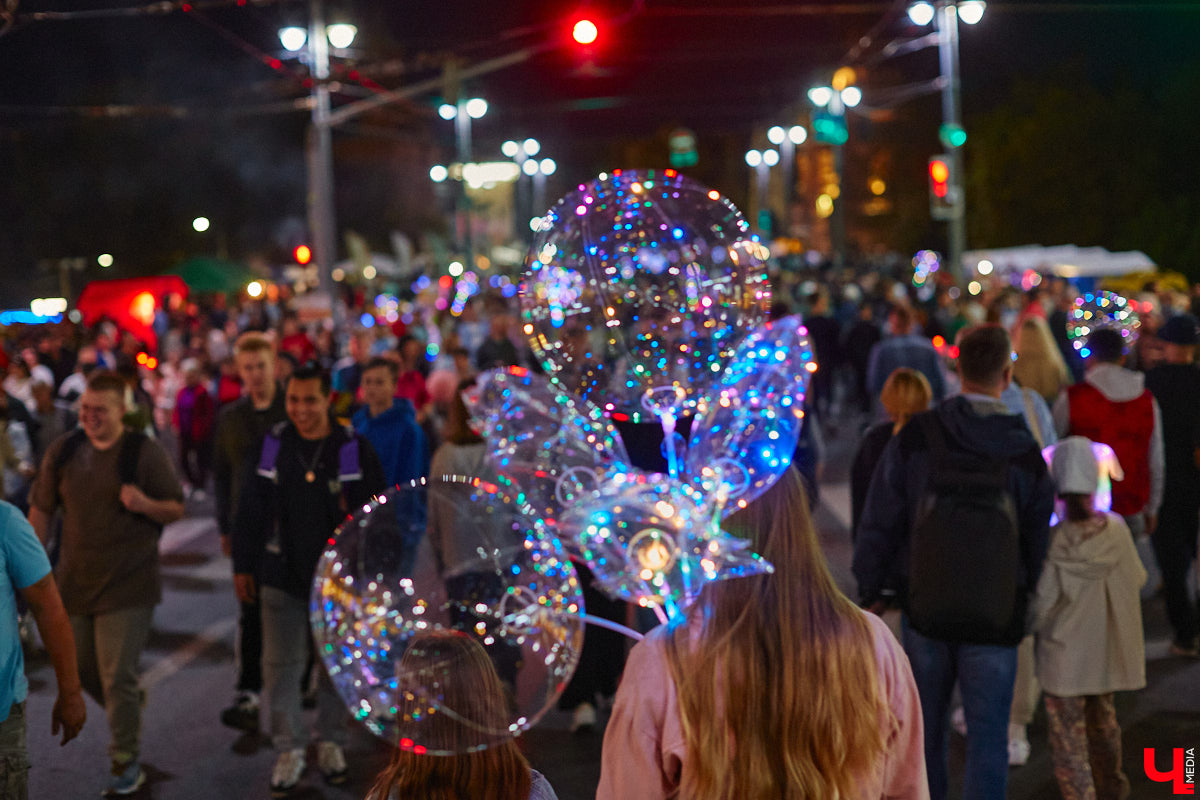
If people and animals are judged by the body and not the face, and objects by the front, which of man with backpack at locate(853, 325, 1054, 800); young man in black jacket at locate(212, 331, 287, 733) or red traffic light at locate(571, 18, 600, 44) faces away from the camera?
the man with backpack

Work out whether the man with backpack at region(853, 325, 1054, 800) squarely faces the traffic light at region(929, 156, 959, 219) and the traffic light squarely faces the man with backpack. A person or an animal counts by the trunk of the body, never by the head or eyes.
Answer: yes

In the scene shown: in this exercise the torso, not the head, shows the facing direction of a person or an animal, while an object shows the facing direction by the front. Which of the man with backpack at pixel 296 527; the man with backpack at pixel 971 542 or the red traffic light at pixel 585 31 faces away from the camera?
the man with backpack at pixel 971 542

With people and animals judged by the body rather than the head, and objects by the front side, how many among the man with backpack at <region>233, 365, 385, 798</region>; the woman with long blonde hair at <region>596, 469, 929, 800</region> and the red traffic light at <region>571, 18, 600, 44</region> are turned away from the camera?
1

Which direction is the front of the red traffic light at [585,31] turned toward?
toward the camera

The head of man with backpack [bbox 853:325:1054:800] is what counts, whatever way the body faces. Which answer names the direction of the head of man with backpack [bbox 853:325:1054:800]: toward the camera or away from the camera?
away from the camera

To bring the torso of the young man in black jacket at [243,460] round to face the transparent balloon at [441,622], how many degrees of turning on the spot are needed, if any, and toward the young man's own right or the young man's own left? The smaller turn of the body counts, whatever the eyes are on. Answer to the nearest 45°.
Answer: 0° — they already face it

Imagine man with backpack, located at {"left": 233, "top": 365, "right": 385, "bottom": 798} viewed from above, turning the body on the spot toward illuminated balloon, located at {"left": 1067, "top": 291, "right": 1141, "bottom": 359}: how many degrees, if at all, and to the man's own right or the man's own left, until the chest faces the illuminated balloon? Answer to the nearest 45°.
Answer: approximately 90° to the man's own left

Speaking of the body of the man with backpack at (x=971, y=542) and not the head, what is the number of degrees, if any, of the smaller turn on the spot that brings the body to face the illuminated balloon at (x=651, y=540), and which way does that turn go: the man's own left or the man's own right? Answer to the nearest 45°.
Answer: approximately 135° to the man's own left

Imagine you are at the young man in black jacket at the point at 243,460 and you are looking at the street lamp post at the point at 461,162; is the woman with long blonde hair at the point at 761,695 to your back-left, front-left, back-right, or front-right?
back-right

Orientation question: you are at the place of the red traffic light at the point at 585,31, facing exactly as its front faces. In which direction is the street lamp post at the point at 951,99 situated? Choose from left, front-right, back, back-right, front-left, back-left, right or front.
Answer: back-left

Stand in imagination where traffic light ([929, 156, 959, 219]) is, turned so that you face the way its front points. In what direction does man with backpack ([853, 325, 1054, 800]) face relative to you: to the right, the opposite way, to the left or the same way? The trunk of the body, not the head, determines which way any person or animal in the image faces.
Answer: the opposite way

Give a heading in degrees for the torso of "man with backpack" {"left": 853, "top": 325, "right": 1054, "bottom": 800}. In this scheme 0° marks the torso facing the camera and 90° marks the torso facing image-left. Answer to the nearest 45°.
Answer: approximately 180°

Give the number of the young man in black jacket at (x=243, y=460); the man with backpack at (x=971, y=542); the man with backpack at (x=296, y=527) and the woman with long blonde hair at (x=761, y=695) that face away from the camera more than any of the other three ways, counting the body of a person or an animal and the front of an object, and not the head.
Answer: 2

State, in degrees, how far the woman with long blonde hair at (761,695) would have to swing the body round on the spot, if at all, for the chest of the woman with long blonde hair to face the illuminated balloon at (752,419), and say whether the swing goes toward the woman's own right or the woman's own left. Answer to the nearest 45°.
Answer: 0° — they already face it

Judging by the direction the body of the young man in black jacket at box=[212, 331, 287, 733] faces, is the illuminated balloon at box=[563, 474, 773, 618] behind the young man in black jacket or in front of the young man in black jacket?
in front

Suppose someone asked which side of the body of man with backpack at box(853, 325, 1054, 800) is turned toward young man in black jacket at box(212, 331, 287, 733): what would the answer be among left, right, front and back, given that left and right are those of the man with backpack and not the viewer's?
left

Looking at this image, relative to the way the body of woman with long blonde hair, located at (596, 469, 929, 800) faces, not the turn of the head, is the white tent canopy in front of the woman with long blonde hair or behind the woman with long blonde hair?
in front
